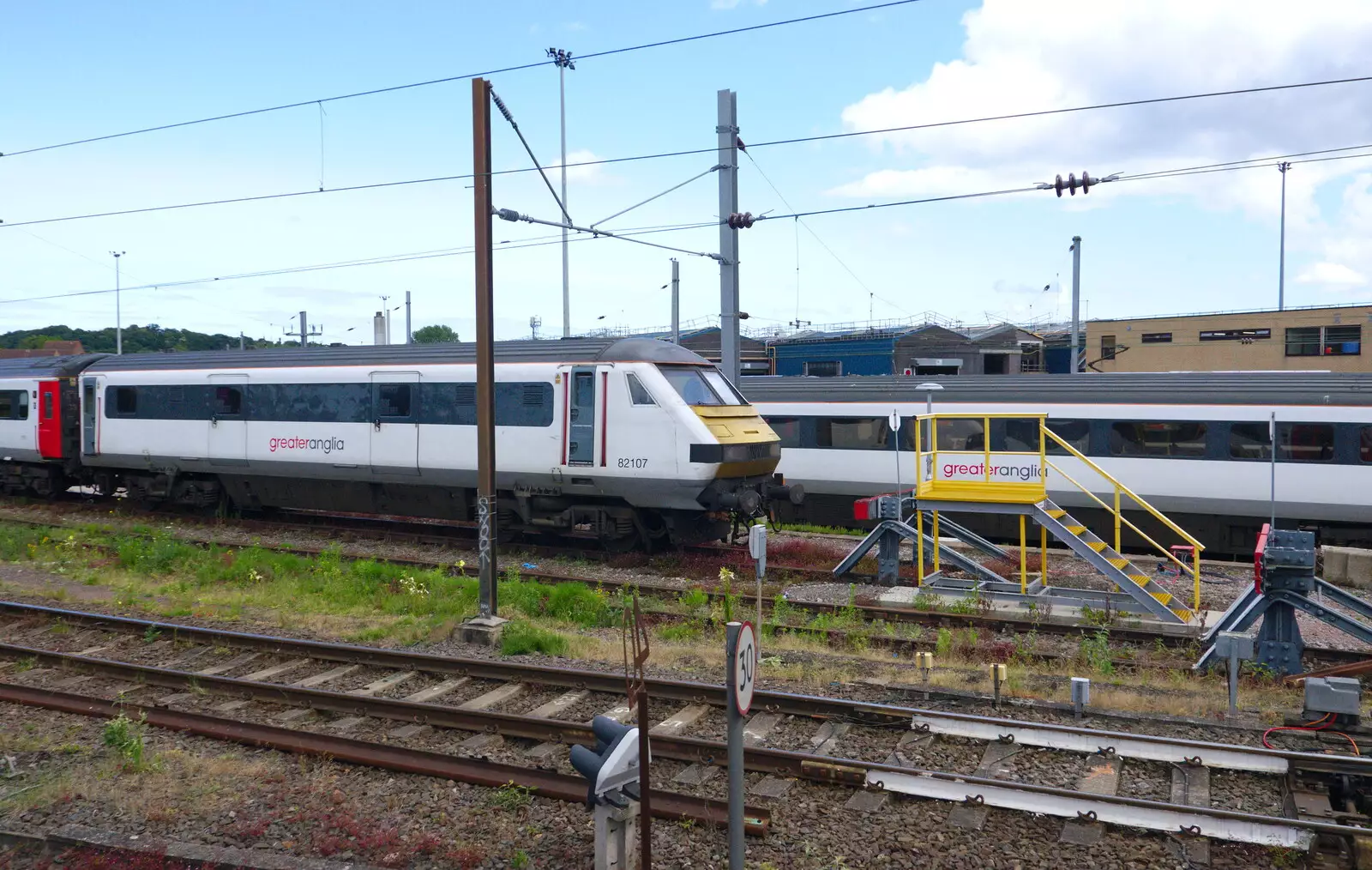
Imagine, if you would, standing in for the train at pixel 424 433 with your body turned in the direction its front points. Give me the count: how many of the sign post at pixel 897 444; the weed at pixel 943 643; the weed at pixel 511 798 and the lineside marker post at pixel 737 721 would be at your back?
0

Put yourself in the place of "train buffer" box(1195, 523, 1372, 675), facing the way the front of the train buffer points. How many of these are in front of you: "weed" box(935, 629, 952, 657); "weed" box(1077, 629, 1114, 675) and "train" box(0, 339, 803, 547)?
3

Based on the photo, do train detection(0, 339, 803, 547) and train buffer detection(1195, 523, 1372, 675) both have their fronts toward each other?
yes

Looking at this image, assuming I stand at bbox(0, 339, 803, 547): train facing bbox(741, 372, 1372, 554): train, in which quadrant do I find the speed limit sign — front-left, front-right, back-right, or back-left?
front-right

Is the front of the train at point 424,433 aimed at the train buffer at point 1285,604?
yes

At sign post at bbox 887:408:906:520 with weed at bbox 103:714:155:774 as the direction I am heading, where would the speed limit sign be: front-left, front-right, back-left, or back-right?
front-left

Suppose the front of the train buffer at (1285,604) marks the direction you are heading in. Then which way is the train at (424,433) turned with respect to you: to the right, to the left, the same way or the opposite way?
the opposite way

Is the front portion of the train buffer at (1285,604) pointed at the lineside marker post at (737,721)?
no

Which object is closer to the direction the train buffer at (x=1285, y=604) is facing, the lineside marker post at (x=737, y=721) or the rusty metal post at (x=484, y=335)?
the rusty metal post

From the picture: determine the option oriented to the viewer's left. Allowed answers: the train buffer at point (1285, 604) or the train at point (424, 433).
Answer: the train buffer

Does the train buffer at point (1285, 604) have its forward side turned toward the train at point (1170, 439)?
no

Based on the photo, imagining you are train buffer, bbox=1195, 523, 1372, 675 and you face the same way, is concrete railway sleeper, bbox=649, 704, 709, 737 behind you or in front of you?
in front

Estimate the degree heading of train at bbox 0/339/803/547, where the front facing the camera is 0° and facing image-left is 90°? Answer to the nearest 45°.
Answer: approximately 315°

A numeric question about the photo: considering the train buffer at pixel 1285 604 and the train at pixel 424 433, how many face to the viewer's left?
1

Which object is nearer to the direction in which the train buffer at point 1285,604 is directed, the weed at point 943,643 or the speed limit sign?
the weed

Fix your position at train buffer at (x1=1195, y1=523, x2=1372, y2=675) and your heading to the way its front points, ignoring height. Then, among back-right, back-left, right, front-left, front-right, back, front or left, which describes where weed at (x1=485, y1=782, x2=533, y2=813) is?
front-left

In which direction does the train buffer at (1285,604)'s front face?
to the viewer's left

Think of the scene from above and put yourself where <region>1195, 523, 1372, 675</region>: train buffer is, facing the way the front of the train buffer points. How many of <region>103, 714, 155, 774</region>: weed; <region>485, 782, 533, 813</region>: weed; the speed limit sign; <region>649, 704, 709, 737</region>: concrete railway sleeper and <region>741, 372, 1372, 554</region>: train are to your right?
1

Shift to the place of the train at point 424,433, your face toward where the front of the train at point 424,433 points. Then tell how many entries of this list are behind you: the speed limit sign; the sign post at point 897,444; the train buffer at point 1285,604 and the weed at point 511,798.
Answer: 0

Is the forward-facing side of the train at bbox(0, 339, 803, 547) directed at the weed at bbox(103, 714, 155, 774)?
no

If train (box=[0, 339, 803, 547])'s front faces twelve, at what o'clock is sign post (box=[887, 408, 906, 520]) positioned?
The sign post is roughly at 11 o'clock from the train.
